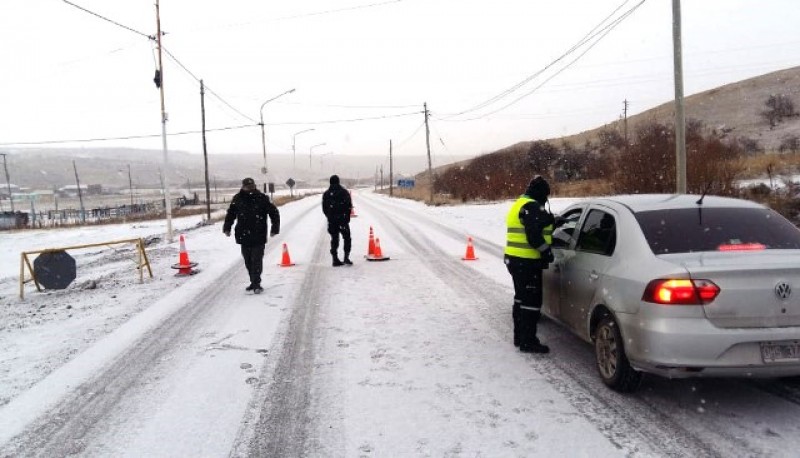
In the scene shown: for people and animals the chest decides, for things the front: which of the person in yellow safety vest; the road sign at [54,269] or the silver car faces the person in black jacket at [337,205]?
the silver car

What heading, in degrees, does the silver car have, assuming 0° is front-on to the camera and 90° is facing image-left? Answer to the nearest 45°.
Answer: approximately 135°

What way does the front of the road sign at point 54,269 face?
away from the camera

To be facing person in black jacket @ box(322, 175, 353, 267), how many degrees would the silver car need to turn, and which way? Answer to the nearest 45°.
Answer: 0° — it already faces them

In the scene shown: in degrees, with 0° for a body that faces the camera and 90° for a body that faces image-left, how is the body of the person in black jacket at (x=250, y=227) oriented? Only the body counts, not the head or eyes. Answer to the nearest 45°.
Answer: approximately 0°

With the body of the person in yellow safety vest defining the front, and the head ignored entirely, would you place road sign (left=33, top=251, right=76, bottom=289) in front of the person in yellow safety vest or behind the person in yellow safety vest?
behind

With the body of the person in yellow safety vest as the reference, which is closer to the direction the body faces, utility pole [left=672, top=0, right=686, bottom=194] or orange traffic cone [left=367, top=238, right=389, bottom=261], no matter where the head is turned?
the utility pole

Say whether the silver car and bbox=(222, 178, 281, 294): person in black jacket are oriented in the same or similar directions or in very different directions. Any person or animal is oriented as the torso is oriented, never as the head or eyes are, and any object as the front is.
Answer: very different directions

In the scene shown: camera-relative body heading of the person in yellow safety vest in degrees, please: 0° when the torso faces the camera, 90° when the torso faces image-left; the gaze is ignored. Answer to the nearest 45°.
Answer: approximately 270°
